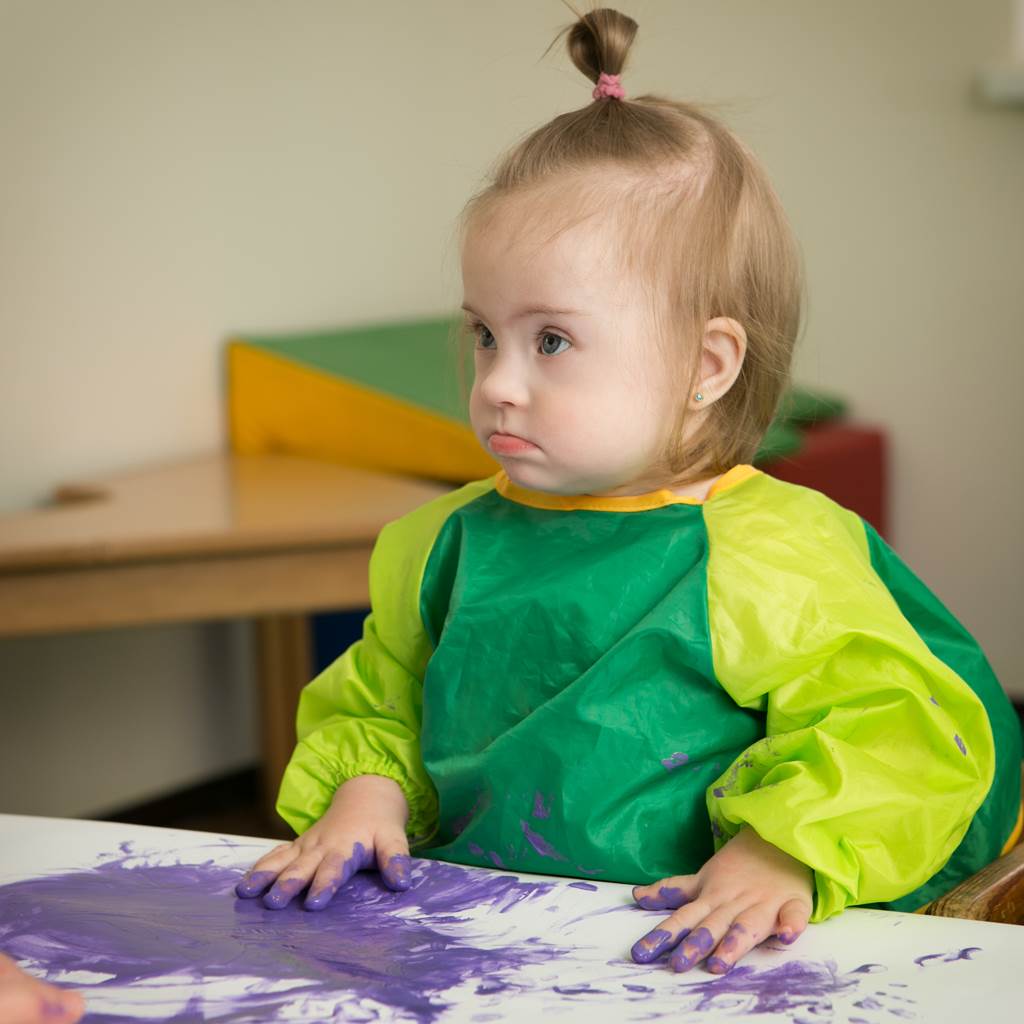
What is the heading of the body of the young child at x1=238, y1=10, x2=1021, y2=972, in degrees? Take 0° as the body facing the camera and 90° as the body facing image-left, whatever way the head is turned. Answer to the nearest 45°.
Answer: approximately 45°

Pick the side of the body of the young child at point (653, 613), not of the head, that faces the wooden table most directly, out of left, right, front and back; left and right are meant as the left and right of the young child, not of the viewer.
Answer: right
